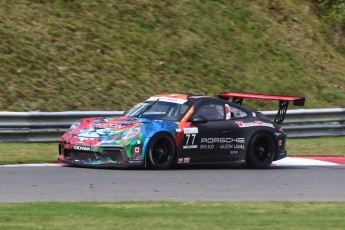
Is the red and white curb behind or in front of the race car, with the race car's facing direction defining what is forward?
behind

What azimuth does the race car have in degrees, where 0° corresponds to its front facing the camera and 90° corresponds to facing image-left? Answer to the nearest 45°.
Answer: approximately 45°
